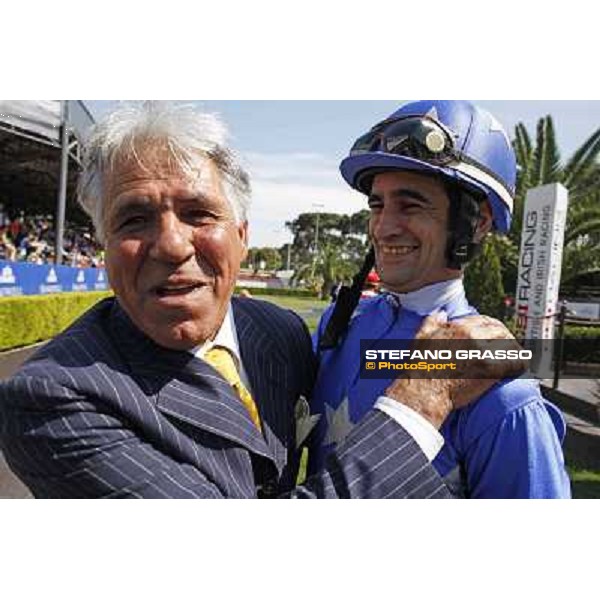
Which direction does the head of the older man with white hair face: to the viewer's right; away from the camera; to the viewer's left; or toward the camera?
toward the camera

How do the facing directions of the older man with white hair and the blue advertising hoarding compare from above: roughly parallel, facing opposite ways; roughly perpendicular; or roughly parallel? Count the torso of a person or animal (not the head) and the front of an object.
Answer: roughly parallel

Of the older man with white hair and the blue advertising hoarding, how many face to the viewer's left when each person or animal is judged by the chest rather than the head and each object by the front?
0

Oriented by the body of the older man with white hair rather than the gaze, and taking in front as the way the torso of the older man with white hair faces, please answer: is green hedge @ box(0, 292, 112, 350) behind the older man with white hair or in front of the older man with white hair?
behind

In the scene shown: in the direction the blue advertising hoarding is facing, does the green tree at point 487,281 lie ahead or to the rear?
ahead

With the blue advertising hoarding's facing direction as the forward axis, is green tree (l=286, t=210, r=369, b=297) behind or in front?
in front

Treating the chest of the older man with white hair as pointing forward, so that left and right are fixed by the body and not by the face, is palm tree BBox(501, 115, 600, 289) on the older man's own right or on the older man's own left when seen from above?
on the older man's own left

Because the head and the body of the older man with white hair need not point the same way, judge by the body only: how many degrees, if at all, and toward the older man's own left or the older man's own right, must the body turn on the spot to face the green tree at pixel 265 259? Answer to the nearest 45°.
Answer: approximately 135° to the older man's own left

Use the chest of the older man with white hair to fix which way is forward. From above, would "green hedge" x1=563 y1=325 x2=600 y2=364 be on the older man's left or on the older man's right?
on the older man's left

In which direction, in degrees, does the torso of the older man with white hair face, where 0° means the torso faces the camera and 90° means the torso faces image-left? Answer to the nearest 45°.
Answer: approximately 315°

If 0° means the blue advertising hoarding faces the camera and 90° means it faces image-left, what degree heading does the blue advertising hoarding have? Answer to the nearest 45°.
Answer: approximately 315°
